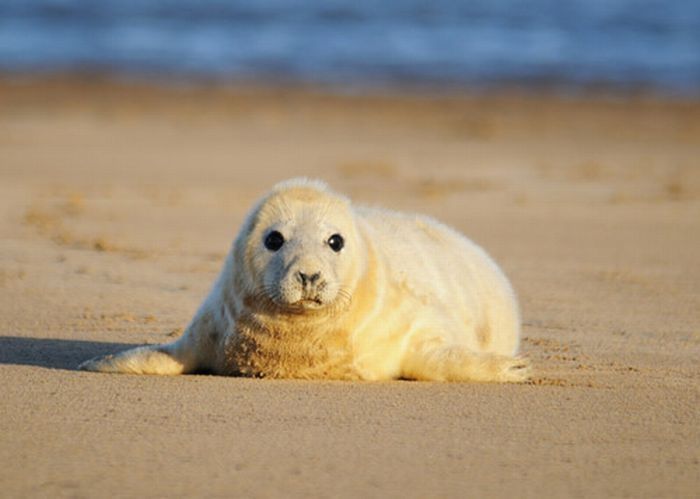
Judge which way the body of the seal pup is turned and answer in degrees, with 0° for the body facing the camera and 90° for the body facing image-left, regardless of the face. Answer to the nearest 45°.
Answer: approximately 45°
